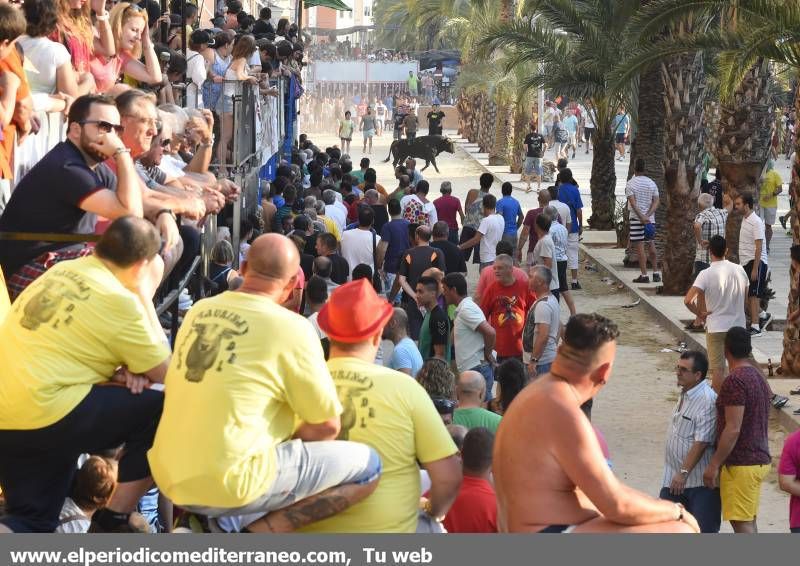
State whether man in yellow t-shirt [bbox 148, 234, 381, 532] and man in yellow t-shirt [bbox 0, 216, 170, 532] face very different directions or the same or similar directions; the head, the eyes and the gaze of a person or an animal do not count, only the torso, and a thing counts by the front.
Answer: same or similar directions

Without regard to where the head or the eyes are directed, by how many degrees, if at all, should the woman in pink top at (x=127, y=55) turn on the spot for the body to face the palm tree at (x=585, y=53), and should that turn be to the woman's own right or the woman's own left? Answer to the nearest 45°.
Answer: approximately 90° to the woman's own left

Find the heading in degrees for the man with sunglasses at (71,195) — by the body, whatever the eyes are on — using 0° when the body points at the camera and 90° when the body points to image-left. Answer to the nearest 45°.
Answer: approximately 270°

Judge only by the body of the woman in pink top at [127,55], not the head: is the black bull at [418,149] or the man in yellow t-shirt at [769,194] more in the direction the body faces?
the man in yellow t-shirt

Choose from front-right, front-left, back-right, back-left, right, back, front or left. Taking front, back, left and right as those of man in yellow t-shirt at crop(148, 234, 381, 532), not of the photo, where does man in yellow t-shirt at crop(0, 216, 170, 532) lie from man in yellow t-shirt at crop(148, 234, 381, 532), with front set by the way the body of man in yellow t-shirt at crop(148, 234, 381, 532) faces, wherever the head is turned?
left

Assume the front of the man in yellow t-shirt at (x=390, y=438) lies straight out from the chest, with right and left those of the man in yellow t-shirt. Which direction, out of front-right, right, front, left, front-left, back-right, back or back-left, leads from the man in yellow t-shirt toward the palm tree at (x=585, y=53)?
front-left

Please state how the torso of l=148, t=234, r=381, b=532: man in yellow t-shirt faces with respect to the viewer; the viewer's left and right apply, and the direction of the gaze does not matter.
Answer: facing away from the viewer and to the right of the viewer

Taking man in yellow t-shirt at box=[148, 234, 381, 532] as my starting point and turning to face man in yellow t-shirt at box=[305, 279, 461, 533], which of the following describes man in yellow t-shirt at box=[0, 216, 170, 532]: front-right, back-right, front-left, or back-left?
back-left

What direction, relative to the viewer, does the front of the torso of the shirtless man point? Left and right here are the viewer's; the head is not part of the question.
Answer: facing away from the viewer and to the right of the viewer

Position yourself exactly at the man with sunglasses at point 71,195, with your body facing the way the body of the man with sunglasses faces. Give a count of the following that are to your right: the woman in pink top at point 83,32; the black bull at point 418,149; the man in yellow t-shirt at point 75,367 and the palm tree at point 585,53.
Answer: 1

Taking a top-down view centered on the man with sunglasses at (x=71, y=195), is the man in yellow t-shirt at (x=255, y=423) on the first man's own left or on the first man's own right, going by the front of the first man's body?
on the first man's own right

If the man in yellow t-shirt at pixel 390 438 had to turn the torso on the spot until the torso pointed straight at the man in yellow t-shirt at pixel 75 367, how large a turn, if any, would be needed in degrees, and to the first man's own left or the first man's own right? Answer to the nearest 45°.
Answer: approximately 135° to the first man's own left

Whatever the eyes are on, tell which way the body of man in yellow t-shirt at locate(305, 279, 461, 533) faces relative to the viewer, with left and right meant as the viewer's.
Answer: facing away from the viewer and to the right of the viewer

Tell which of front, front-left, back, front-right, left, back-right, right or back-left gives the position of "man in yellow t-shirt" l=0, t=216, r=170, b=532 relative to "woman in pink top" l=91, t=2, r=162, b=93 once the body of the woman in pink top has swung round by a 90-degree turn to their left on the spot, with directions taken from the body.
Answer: back-right

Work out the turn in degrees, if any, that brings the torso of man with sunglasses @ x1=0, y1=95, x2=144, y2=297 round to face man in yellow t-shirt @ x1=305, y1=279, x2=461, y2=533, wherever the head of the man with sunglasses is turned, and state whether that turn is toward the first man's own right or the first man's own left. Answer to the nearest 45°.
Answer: approximately 45° to the first man's own right
